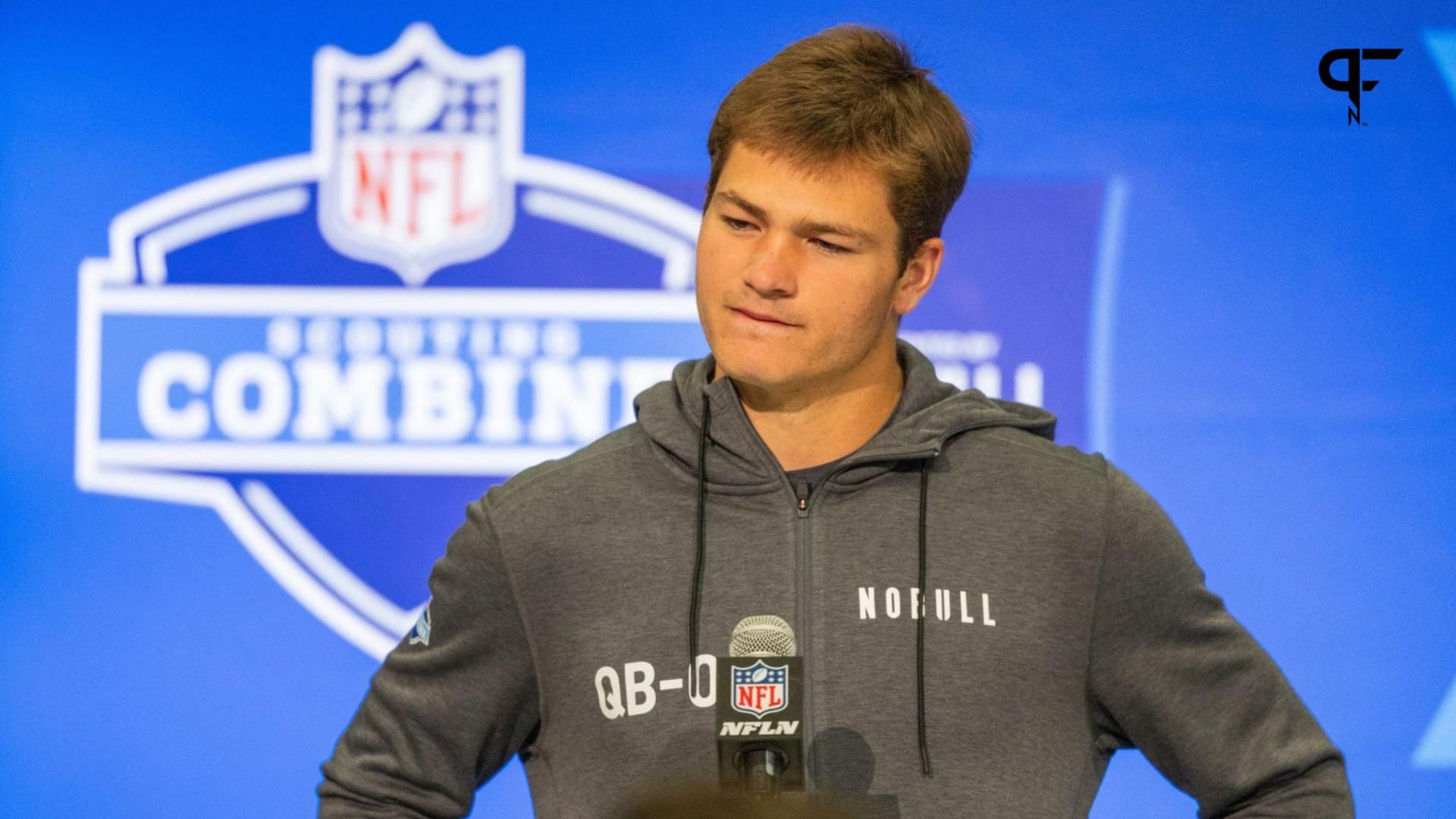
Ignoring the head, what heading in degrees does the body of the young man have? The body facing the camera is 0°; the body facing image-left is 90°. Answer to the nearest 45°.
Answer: approximately 0°
